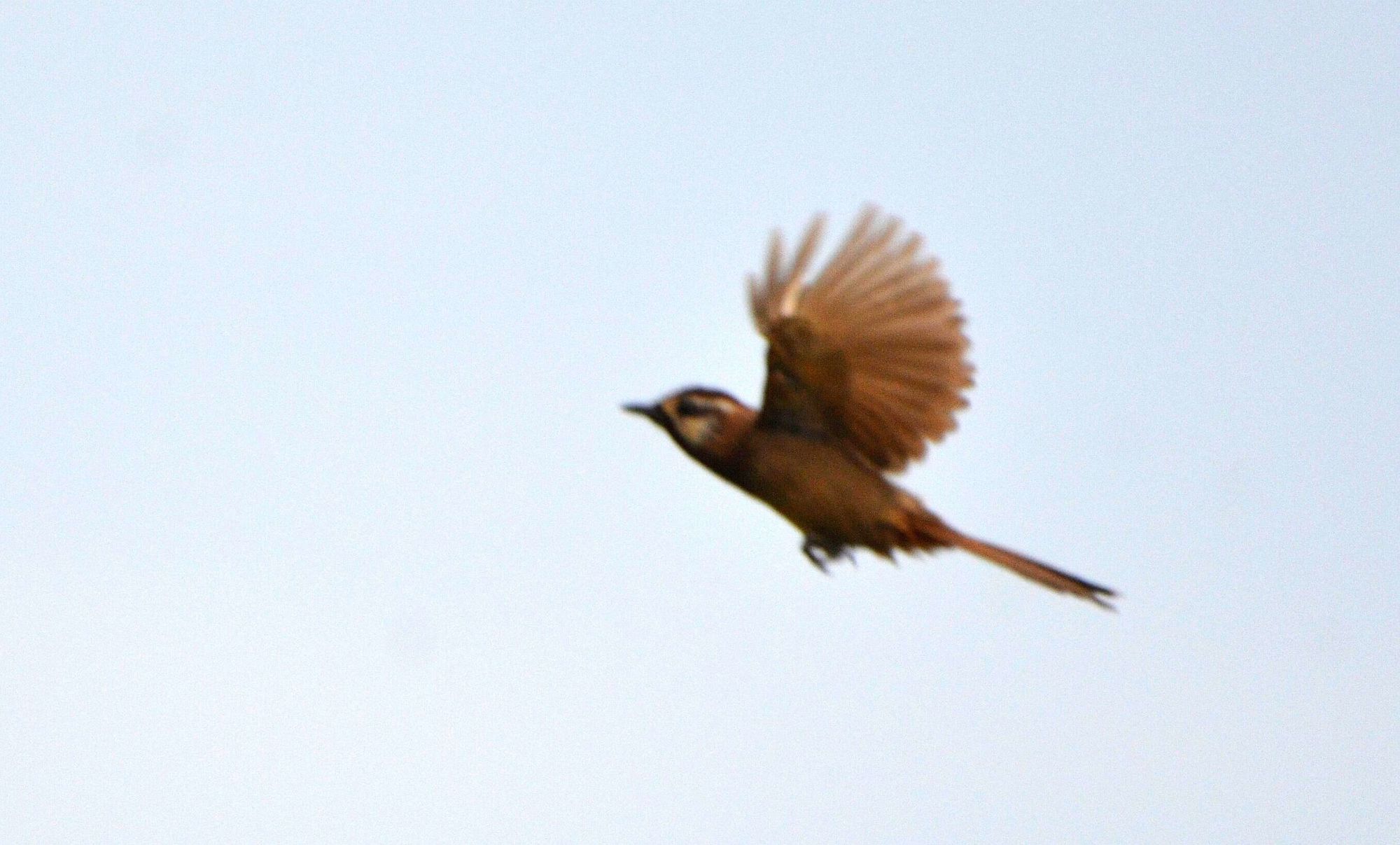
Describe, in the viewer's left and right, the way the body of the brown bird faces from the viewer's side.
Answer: facing to the left of the viewer
